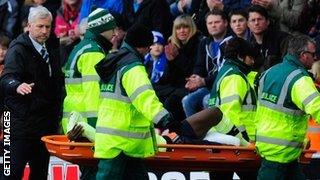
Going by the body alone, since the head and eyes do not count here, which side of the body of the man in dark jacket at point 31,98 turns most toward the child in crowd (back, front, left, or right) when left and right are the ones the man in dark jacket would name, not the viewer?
left

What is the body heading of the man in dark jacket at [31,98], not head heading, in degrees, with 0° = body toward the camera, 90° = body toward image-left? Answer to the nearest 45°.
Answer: approximately 315°

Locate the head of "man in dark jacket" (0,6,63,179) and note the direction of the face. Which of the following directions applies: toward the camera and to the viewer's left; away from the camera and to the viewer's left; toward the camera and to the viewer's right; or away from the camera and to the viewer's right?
toward the camera and to the viewer's right

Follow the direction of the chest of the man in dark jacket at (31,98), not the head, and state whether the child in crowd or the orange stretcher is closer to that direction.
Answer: the orange stretcher

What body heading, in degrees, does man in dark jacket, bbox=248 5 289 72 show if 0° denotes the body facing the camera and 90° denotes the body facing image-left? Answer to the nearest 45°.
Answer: approximately 45°

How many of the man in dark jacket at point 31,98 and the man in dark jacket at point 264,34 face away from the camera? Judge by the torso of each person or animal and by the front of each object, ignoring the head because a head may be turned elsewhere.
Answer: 0

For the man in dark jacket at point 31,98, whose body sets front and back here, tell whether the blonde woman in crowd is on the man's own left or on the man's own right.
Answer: on the man's own left
